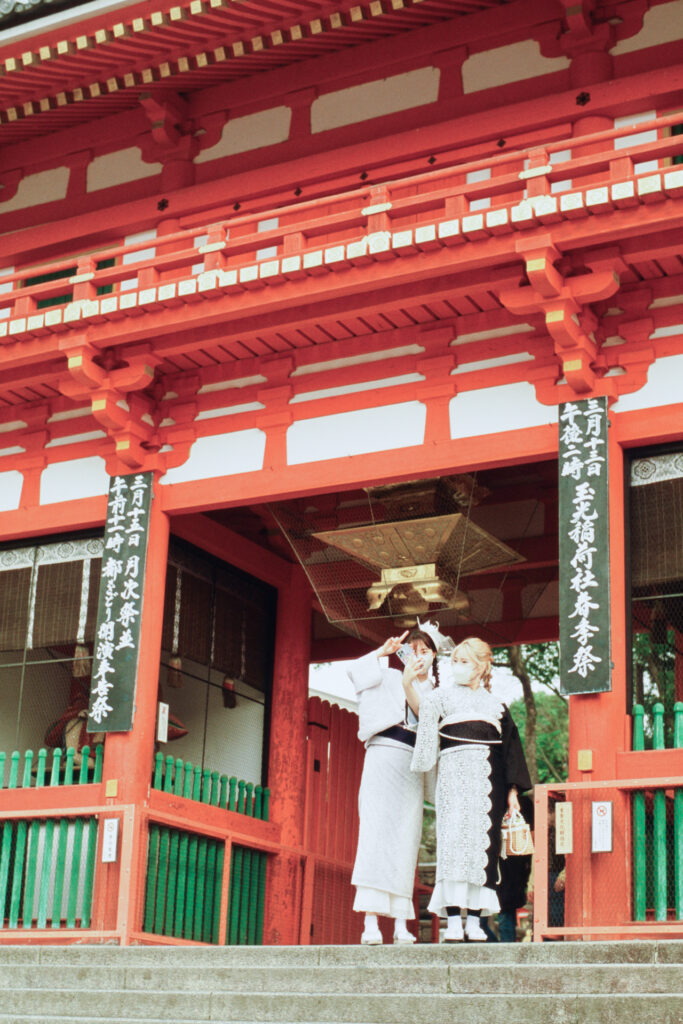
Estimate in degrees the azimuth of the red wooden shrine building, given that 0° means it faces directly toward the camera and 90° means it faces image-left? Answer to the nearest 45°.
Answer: approximately 45°

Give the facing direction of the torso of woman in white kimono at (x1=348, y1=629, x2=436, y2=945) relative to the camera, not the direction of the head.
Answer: toward the camera

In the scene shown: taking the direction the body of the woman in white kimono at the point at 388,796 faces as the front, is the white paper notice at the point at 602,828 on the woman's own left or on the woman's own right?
on the woman's own left

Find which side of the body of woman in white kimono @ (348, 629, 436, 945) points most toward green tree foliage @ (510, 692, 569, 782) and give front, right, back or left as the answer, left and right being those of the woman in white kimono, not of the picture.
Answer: back

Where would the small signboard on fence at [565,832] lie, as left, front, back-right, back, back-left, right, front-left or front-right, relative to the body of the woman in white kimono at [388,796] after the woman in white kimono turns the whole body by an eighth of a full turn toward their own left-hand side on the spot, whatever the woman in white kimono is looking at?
front-left
